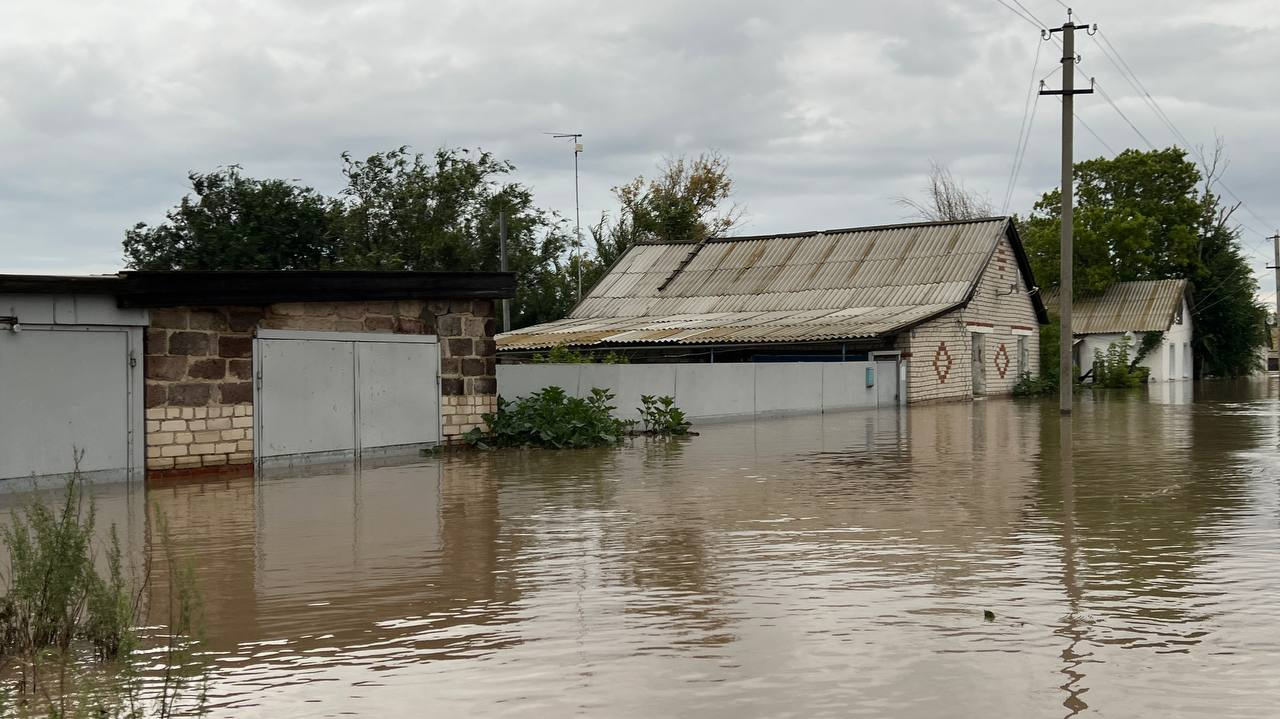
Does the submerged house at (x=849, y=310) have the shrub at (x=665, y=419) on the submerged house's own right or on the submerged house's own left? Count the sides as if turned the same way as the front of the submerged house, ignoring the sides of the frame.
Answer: on the submerged house's own right

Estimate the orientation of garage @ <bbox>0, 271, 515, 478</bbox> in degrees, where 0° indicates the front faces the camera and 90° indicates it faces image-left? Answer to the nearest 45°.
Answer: approximately 315°

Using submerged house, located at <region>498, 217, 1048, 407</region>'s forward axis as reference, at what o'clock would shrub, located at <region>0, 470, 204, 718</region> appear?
The shrub is roughly at 2 o'clock from the submerged house.

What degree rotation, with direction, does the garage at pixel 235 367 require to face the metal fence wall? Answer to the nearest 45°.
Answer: approximately 90° to its left

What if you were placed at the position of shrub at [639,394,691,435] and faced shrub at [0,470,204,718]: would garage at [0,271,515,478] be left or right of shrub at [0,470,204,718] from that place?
right

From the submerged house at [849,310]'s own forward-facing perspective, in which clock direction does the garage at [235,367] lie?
The garage is roughly at 2 o'clock from the submerged house.

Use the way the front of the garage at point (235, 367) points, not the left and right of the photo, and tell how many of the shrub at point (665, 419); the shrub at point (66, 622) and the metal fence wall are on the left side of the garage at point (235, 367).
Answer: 2

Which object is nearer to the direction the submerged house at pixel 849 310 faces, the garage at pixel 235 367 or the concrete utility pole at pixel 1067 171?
the concrete utility pole

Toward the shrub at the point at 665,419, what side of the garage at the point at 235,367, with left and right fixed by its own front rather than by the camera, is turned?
left

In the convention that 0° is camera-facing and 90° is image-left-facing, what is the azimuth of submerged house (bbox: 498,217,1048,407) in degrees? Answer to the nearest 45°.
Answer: approximately 315°
